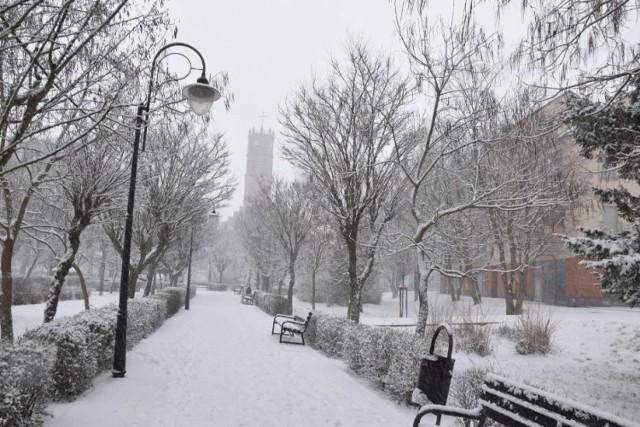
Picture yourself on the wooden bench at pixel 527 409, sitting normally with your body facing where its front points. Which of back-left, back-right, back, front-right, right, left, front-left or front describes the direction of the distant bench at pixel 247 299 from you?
right

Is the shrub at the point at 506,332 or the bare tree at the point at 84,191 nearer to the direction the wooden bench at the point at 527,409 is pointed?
the bare tree
